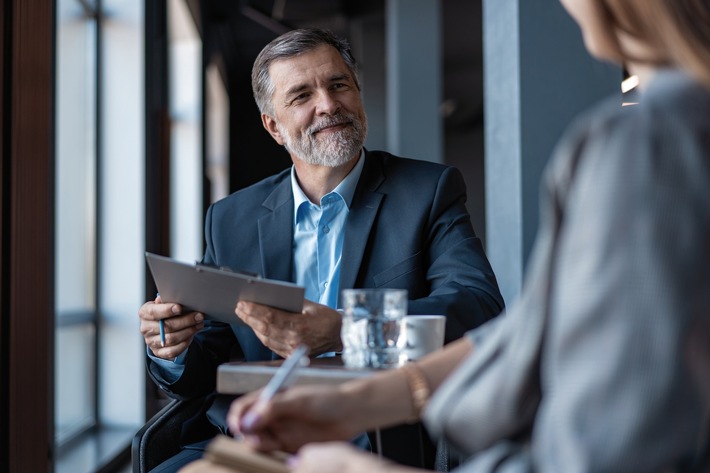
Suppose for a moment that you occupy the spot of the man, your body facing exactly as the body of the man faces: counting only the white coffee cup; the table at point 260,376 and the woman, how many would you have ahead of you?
3

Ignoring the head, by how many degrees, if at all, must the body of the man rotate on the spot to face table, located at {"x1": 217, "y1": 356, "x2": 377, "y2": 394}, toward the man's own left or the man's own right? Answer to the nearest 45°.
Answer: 0° — they already face it

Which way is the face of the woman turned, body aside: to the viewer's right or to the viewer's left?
to the viewer's left

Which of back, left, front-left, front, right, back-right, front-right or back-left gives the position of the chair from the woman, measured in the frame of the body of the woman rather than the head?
front-right

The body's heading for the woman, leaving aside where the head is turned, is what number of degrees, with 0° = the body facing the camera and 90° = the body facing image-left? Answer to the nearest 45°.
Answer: approximately 90°

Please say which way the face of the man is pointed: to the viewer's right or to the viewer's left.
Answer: to the viewer's right

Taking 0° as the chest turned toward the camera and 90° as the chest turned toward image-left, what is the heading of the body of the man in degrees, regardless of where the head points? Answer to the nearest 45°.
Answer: approximately 0°

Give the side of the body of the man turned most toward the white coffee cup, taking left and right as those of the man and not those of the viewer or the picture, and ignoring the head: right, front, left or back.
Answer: front
